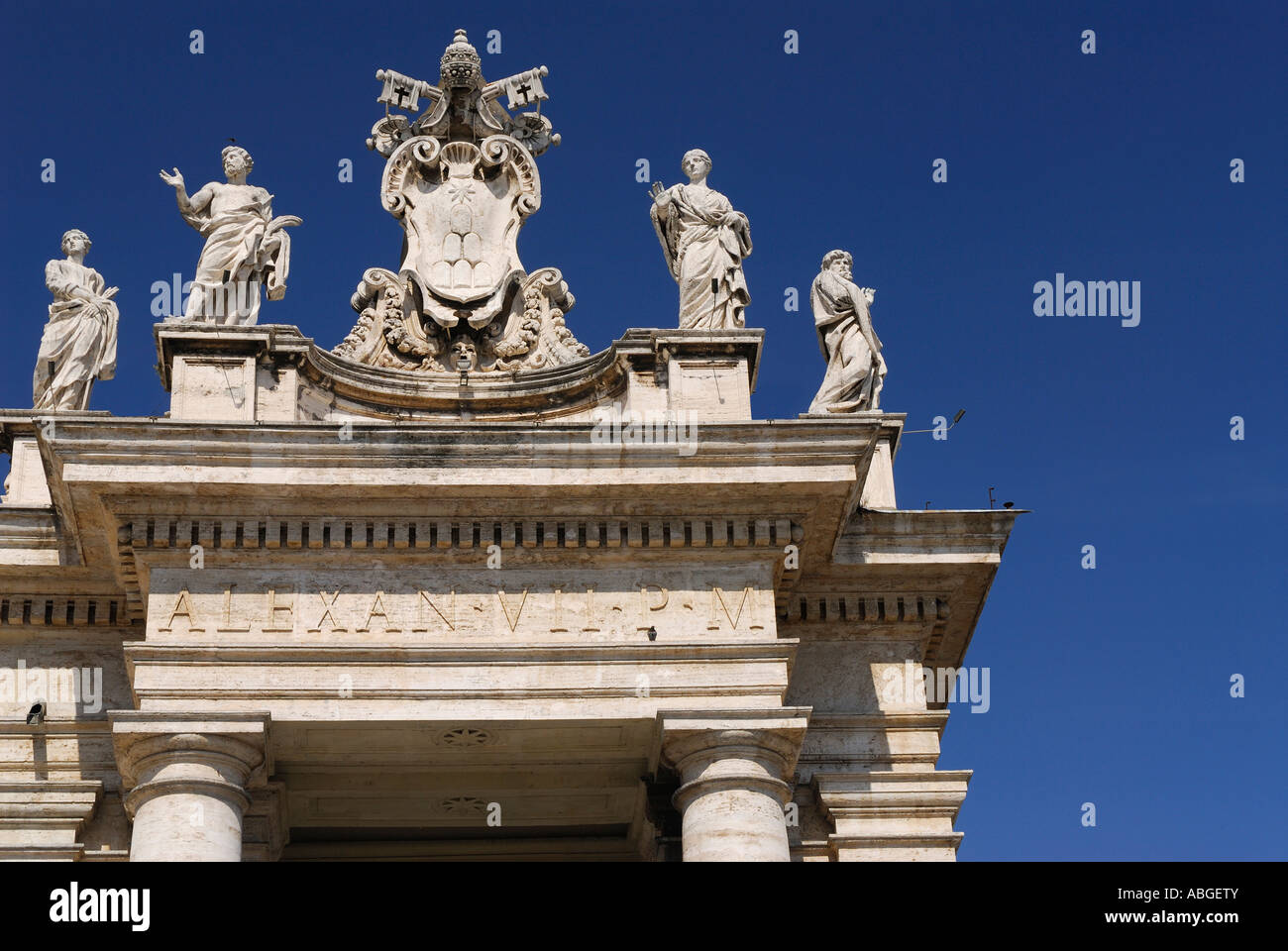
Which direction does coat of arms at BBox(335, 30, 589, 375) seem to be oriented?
toward the camera

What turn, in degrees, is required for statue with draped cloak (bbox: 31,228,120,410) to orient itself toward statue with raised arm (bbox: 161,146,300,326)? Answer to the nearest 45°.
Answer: approximately 90° to its left

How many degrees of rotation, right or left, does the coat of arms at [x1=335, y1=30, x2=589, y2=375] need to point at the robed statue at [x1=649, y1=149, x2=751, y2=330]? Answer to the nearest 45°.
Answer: approximately 45° to its left

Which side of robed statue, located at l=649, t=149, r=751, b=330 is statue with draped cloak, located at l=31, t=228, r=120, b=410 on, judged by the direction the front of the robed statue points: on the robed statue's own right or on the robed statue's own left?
on the robed statue's own right

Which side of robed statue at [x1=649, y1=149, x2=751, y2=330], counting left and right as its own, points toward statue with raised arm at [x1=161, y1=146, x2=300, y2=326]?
right

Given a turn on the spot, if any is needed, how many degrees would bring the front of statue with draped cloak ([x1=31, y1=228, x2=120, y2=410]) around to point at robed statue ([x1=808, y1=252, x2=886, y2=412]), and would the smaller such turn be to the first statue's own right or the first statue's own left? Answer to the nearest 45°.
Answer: approximately 90° to the first statue's own left

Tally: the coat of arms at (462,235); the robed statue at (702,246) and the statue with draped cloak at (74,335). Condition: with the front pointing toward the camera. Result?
3

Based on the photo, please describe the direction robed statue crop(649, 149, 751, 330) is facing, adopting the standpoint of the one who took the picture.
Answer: facing the viewer

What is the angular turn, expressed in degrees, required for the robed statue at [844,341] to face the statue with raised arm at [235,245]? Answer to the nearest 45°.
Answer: approximately 135° to its right

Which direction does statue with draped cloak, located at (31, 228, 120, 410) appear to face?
toward the camera
